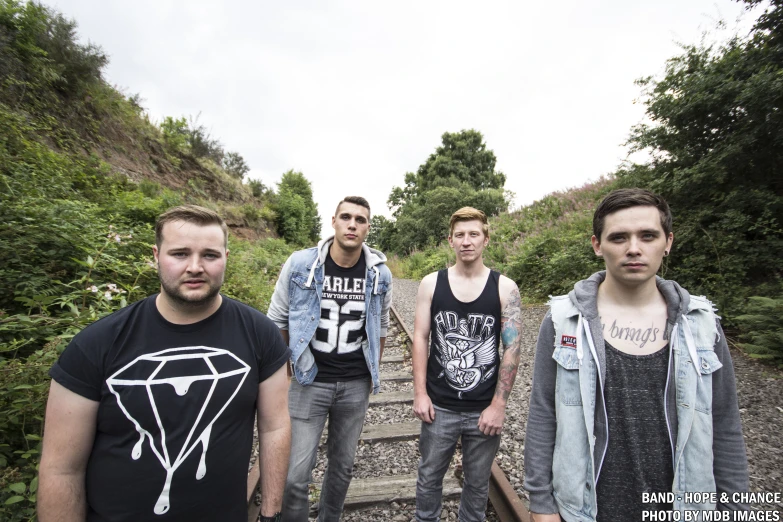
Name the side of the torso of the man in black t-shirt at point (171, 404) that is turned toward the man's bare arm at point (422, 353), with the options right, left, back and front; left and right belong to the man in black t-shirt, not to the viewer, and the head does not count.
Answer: left

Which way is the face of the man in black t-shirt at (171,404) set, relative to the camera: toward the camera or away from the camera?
toward the camera

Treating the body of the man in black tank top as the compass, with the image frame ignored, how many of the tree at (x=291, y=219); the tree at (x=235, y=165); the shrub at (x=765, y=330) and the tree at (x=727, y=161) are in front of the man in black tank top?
0

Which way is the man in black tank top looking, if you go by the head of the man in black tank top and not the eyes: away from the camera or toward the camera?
toward the camera

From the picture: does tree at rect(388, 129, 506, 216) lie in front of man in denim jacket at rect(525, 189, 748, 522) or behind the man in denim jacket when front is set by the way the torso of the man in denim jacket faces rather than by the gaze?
behind

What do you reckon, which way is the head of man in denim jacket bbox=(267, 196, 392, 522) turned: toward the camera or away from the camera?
toward the camera

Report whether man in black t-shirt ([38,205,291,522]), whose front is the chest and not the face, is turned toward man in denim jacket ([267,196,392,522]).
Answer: no

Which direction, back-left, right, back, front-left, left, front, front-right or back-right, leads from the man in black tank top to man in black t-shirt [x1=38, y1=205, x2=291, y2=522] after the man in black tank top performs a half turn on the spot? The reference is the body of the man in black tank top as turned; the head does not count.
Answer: back-left

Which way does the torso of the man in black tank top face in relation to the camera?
toward the camera

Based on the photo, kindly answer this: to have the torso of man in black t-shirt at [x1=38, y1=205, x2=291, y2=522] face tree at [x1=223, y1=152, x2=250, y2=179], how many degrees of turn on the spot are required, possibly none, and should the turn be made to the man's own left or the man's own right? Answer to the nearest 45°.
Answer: approximately 180°

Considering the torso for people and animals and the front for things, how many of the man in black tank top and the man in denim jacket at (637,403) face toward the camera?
2

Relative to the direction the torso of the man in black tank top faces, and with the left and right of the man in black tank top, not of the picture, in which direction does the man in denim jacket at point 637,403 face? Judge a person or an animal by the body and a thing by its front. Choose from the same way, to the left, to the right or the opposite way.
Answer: the same way

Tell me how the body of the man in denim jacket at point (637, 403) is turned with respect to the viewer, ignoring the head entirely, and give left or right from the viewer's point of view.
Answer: facing the viewer

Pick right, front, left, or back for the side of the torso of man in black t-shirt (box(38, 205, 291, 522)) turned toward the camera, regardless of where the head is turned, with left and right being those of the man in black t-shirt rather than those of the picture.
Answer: front

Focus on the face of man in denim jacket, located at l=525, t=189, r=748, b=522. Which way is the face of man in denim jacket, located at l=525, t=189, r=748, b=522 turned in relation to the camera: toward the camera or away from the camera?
toward the camera

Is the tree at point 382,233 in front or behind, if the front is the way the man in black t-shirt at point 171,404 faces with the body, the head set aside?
behind

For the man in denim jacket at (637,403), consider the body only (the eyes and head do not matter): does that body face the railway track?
no

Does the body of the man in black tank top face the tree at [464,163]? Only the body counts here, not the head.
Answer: no
